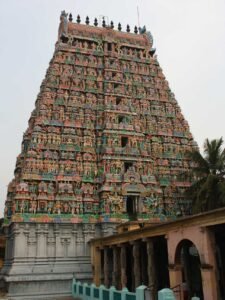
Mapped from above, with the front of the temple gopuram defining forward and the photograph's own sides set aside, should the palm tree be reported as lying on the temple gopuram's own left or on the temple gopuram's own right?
on the temple gopuram's own left

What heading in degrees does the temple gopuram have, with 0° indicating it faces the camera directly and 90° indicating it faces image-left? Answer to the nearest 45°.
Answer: approximately 0°

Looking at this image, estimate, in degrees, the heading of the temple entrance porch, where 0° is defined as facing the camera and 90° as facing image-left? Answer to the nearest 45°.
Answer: approximately 45°

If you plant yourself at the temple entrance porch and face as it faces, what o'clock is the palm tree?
The palm tree is roughly at 5 o'clock from the temple entrance porch.

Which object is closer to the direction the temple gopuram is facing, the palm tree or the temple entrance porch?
the temple entrance porch

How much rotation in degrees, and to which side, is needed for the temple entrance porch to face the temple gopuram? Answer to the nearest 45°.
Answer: approximately 90° to its right

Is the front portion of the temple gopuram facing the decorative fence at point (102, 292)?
yes
